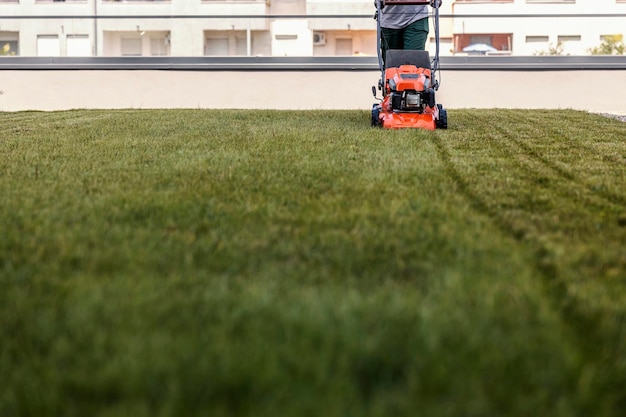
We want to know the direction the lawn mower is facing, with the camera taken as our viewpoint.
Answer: facing the viewer
